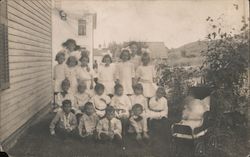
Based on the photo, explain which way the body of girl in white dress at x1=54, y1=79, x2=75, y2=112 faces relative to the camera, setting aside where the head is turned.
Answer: toward the camera

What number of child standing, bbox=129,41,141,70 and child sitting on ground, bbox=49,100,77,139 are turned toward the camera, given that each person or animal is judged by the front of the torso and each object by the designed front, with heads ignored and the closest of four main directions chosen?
2

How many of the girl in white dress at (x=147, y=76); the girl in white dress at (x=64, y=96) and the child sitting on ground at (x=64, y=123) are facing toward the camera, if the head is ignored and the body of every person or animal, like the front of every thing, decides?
3

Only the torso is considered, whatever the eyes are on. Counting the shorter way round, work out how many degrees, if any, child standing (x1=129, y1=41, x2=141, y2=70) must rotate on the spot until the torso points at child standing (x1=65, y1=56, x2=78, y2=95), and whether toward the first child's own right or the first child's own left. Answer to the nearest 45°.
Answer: approximately 90° to the first child's own right

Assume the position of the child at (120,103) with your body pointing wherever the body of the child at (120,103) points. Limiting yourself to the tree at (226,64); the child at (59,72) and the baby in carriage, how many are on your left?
2

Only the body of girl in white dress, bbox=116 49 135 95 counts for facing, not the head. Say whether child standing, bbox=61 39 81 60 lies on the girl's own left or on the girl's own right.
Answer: on the girl's own right

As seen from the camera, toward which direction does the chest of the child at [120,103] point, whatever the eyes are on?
toward the camera

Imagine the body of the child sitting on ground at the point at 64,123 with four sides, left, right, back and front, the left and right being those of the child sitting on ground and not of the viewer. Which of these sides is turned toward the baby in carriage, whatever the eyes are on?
left
